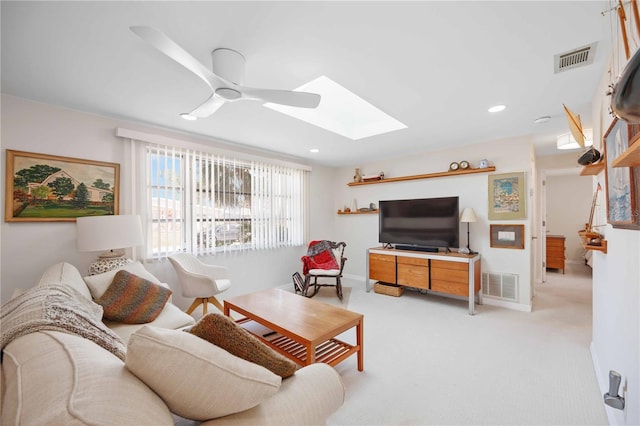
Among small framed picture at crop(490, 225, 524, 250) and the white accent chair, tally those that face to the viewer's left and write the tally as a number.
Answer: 0

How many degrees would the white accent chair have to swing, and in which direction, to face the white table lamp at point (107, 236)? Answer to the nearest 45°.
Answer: approximately 90° to its right

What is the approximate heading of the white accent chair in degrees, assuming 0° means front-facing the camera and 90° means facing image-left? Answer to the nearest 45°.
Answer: approximately 315°

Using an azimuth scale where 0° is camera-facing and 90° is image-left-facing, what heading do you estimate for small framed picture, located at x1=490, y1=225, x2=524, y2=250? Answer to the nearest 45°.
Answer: approximately 0°

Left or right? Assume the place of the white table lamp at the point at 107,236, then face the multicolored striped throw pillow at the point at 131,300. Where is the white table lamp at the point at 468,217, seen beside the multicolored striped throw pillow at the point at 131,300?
left

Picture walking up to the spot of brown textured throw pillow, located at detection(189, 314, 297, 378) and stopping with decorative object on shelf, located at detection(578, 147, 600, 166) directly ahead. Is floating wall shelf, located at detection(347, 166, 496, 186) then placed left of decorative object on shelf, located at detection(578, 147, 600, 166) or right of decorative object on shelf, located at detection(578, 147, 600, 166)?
left

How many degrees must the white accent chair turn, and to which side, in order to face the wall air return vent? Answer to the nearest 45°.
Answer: approximately 45° to its left

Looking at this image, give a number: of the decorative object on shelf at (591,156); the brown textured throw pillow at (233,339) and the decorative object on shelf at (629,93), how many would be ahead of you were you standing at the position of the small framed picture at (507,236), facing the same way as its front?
3

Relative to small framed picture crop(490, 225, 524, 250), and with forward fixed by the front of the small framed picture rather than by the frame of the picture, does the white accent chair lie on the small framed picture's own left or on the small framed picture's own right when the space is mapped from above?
on the small framed picture's own right

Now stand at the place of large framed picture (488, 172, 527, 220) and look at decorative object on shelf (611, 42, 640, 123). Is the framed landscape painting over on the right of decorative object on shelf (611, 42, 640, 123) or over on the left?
right

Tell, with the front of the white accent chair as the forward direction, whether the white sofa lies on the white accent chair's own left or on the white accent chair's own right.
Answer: on the white accent chair's own right
